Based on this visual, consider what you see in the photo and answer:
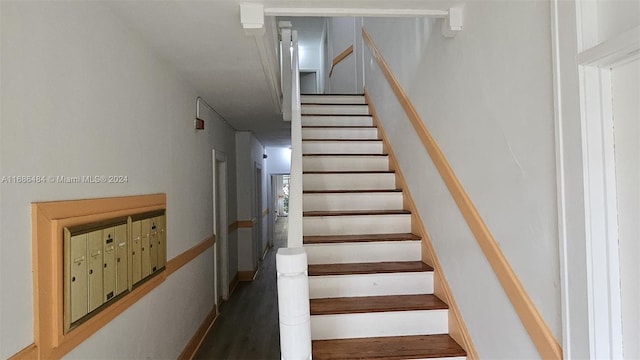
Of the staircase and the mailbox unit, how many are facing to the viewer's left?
0

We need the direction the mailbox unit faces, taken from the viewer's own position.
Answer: facing the viewer and to the right of the viewer

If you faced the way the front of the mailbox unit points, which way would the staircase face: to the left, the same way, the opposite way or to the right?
to the right

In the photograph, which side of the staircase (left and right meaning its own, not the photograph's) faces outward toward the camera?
front

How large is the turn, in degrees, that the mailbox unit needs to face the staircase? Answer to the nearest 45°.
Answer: approximately 45° to its left

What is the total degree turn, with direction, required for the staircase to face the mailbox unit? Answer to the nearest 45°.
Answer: approximately 45° to its right
